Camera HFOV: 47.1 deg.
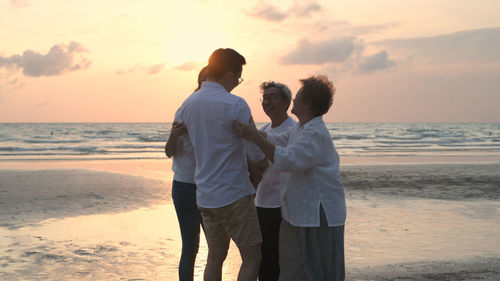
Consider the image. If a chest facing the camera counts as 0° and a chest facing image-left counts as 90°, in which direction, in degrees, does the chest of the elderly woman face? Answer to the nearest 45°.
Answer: approximately 90°

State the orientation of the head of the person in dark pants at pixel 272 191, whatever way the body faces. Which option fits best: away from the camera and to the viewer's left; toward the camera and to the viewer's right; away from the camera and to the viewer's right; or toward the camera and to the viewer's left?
toward the camera and to the viewer's left

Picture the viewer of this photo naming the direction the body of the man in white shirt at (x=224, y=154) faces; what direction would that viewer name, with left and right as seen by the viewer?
facing away from the viewer and to the right of the viewer

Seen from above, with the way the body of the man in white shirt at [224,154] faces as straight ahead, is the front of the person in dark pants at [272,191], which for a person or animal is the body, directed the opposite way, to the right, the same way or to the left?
the opposite way

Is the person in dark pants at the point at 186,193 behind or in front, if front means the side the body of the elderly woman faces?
in front

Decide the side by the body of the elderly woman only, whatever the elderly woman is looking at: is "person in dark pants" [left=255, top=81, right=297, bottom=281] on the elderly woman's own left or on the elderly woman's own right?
on the elderly woman's own right

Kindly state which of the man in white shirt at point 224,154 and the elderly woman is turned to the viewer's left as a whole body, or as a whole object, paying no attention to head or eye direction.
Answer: the elderly woman

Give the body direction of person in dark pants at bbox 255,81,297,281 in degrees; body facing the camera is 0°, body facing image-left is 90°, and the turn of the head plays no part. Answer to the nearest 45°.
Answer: approximately 45°

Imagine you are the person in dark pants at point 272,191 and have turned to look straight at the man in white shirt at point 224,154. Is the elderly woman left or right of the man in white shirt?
left

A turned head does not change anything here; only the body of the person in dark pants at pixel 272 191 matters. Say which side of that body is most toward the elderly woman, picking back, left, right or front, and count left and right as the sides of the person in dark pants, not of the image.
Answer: left

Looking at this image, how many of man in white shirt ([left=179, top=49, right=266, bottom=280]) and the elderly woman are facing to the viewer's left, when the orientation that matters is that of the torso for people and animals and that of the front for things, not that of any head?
1
